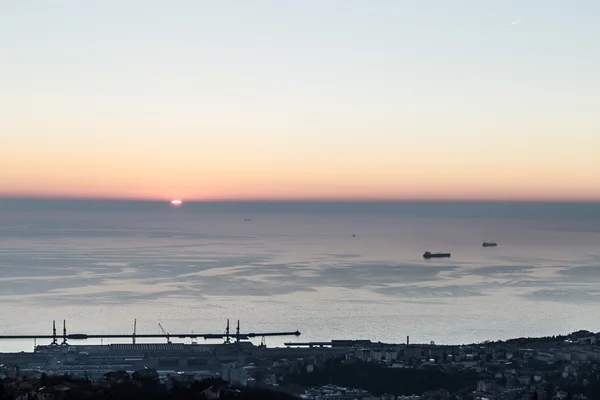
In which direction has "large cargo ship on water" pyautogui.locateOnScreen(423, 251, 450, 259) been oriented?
to the viewer's right
